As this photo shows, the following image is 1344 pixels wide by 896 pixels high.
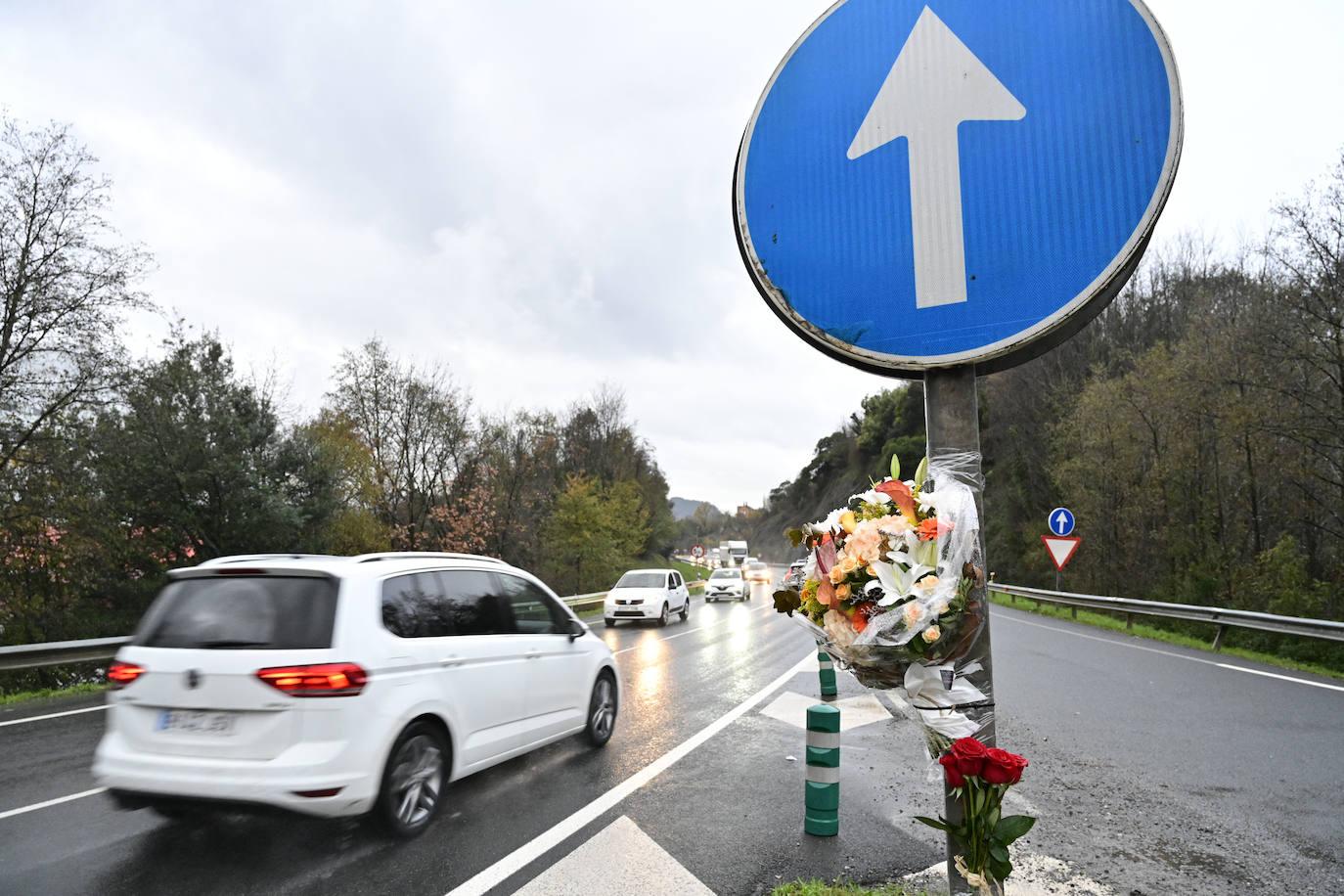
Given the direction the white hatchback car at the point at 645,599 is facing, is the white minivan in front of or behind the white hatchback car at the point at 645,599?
in front

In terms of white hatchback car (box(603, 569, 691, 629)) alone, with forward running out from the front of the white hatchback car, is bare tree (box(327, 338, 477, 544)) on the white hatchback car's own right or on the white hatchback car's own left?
on the white hatchback car's own right

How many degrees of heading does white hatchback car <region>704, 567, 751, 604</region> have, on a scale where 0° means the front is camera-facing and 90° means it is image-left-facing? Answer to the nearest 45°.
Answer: approximately 0°

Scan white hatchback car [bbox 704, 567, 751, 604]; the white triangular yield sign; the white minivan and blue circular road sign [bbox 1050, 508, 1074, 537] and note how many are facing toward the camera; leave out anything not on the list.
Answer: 3

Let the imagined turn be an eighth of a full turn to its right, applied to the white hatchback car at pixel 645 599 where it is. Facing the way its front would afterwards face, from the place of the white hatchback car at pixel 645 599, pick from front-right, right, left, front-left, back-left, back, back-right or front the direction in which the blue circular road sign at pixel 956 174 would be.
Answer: left

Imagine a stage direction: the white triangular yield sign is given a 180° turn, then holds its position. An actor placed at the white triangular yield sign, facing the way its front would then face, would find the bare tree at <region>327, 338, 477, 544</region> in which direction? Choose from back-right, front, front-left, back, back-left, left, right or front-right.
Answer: left

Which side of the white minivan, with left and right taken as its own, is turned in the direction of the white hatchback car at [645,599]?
front

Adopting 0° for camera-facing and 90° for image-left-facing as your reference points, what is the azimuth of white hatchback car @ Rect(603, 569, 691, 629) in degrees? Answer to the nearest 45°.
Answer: approximately 45°

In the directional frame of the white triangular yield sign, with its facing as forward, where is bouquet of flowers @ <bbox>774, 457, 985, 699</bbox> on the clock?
The bouquet of flowers is roughly at 12 o'clock from the white triangular yield sign.

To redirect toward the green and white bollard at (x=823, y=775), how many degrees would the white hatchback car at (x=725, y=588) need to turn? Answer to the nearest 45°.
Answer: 0° — it already faces it

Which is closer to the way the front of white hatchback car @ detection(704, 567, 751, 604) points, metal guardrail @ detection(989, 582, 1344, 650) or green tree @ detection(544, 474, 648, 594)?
the metal guardrail

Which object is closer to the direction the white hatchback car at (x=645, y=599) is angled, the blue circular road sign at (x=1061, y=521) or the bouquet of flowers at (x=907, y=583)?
the bouquet of flowers

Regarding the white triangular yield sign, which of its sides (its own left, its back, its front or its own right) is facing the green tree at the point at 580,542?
right

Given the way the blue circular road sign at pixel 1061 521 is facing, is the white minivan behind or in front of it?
in front
